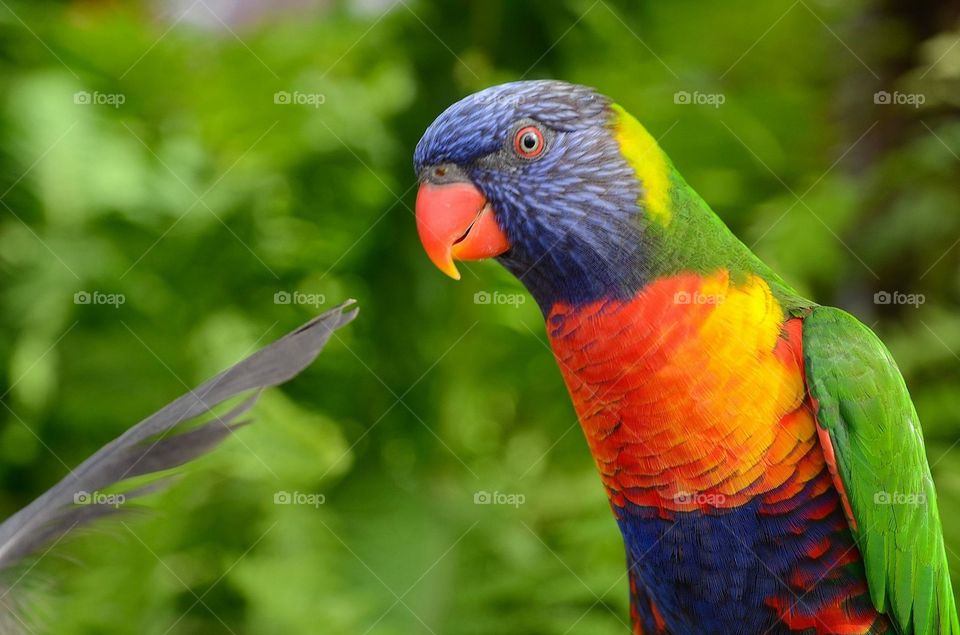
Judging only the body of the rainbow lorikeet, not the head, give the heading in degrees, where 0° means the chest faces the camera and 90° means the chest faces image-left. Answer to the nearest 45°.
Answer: approximately 45°
